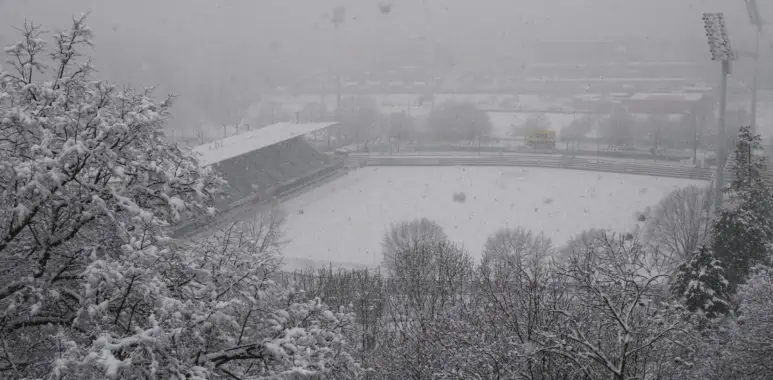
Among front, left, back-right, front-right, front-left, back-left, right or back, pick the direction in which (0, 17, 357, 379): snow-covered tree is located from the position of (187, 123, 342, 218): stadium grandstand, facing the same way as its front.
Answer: front-right

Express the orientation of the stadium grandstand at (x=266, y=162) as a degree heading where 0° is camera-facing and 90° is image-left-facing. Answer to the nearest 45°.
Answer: approximately 315°

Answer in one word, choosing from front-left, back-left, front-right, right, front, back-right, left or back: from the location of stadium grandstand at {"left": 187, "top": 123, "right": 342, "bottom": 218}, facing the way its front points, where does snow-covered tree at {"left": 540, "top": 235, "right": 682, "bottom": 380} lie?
front-right

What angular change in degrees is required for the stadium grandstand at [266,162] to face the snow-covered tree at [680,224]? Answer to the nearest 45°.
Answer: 0° — it already faces it

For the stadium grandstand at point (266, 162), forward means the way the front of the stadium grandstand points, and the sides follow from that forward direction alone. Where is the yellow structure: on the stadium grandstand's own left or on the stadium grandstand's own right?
on the stadium grandstand's own left

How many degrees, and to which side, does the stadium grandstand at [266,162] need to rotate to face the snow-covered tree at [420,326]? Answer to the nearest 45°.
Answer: approximately 45° to its right

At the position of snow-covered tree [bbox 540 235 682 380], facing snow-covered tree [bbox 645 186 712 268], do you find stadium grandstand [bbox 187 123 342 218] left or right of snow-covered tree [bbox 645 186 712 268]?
left
